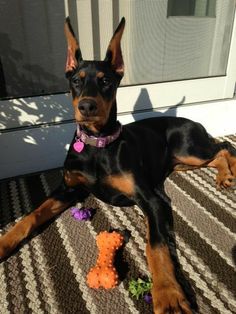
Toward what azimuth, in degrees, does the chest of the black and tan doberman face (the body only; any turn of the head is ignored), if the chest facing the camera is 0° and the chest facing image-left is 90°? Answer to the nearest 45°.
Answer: approximately 45°

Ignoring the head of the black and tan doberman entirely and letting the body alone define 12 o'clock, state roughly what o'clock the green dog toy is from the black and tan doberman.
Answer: The green dog toy is roughly at 10 o'clock from the black and tan doberman.
